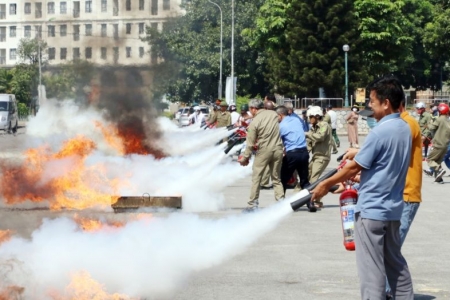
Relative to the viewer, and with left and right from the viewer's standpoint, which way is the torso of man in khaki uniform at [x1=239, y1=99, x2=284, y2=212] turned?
facing away from the viewer and to the left of the viewer

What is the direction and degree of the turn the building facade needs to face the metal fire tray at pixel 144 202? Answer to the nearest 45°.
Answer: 0° — it already faces it

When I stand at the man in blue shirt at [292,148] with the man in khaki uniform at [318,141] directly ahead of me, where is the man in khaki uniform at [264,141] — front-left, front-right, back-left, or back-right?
back-right

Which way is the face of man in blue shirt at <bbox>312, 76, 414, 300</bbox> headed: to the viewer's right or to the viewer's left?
to the viewer's left

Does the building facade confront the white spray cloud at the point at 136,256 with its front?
yes

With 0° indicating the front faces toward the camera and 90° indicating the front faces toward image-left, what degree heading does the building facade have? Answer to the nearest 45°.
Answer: approximately 0°

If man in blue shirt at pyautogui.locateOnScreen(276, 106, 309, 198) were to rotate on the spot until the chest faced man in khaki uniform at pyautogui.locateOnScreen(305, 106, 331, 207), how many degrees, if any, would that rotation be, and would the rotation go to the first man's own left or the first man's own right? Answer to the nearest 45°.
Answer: approximately 90° to the first man's own right

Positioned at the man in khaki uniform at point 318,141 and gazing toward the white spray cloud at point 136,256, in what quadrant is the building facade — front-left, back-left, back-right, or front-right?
back-right

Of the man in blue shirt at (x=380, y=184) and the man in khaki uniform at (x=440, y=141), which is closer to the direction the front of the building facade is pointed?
the man in blue shirt

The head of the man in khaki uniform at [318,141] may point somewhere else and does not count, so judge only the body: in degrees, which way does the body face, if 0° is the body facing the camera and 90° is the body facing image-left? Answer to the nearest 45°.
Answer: approximately 90°

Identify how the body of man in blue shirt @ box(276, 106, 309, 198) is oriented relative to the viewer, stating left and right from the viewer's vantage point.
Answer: facing away from the viewer and to the left of the viewer
